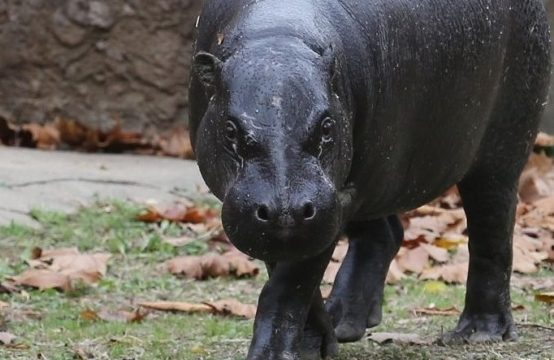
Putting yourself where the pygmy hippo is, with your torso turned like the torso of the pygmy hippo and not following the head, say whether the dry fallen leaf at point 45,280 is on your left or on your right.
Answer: on your right

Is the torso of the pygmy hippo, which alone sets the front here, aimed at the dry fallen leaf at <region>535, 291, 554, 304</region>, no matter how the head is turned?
no

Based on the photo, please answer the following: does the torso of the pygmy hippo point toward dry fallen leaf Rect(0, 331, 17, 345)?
no

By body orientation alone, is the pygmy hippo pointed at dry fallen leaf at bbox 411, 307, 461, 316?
no

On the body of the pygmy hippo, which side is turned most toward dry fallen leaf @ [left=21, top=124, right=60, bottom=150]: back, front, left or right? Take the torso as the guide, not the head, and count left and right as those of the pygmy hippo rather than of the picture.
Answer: right

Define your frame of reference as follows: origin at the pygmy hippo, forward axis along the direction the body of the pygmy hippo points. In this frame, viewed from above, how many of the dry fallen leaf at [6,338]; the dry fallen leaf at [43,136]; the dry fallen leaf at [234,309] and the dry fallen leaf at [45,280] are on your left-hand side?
0

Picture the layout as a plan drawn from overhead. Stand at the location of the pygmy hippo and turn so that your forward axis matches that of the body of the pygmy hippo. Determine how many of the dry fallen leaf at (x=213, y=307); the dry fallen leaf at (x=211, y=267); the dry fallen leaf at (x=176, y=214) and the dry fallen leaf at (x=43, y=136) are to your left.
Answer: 0

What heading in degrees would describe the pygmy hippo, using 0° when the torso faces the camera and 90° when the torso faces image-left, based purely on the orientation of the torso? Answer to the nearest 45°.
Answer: approximately 45°

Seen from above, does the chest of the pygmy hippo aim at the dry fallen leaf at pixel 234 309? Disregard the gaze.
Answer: no

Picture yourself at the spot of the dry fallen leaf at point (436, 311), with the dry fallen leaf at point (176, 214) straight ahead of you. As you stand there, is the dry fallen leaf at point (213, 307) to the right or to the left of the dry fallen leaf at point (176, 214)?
left

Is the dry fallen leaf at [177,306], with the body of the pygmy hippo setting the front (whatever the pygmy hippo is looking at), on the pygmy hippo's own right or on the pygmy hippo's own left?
on the pygmy hippo's own right

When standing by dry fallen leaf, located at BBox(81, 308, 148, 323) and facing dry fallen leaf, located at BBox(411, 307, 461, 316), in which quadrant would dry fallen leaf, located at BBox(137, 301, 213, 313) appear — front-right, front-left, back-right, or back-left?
front-left
